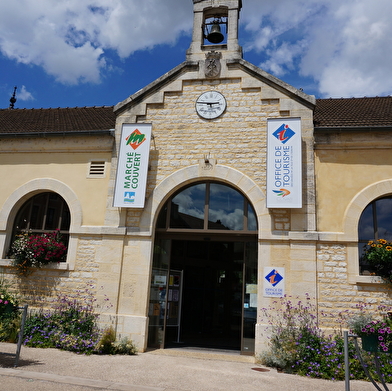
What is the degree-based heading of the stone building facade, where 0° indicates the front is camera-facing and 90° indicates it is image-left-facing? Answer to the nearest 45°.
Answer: approximately 0°
